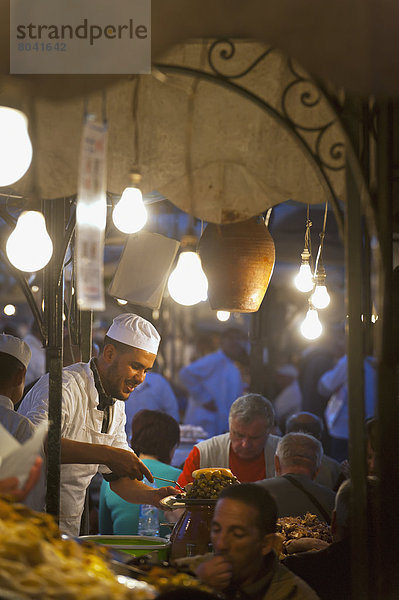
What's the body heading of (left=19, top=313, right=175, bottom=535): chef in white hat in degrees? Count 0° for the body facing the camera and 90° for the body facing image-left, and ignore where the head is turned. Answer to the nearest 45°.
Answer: approximately 315°

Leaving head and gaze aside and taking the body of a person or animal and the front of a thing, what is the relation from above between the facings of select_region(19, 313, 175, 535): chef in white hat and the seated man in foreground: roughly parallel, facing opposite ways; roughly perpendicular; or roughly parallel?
roughly perpendicular

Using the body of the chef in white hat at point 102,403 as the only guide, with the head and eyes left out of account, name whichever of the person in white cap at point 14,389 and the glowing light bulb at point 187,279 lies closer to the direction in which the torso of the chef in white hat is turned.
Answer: the glowing light bulb

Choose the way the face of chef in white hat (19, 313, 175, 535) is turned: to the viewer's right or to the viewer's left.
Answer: to the viewer's right

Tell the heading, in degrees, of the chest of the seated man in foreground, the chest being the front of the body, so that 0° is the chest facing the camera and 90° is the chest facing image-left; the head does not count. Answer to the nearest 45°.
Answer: approximately 45°
